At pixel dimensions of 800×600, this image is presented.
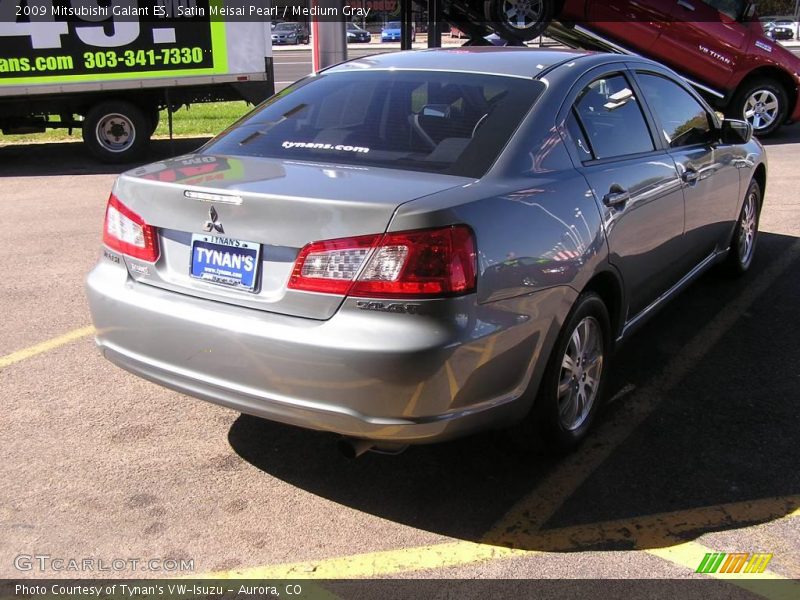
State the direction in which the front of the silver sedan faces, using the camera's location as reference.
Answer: facing away from the viewer and to the right of the viewer

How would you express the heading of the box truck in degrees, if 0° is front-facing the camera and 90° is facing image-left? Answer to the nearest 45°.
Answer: approximately 90°

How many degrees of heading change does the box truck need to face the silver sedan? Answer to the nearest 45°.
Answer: approximately 90° to its left

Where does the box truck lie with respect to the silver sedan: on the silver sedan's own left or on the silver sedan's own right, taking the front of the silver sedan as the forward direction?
on the silver sedan's own left

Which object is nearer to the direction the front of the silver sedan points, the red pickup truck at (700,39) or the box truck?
the red pickup truck

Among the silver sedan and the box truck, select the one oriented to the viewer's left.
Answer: the box truck
